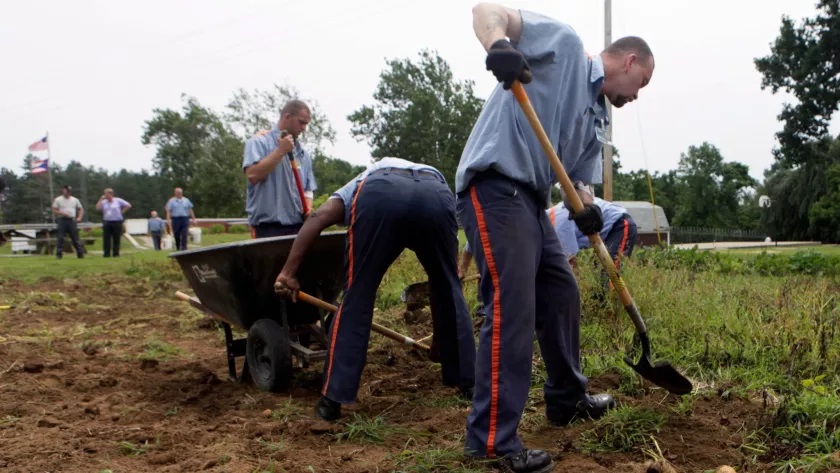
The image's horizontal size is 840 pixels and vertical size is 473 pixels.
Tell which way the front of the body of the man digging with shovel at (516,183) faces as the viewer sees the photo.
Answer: to the viewer's right

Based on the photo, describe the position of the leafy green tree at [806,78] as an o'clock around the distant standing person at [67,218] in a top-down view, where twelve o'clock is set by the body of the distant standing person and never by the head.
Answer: The leafy green tree is roughly at 9 o'clock from the distant standing person.

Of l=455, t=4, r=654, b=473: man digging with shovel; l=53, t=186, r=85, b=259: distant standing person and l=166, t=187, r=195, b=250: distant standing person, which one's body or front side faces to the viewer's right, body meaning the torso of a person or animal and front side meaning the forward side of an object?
the man digging with shovel

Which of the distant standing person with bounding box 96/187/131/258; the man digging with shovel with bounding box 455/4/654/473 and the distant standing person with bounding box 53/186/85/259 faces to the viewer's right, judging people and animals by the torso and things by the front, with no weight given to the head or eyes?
the man digging with shovel

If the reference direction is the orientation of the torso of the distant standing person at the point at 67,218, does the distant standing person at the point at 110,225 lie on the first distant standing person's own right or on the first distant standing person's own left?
on the first distant standing person's own left

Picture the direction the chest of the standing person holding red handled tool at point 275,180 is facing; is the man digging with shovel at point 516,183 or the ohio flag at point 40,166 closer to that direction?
the man digging with shovel

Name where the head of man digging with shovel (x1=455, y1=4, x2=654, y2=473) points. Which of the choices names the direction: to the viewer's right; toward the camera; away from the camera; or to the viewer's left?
to the viewer's right

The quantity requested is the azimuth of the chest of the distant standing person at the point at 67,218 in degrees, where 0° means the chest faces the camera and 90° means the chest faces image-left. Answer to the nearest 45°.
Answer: approximately 0°

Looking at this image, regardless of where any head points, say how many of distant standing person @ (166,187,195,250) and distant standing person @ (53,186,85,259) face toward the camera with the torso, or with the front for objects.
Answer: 2

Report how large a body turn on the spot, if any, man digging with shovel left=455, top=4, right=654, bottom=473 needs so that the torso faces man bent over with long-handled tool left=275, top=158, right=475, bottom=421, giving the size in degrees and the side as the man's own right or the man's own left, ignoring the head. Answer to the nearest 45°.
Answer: approximately 135° to the man's own left
